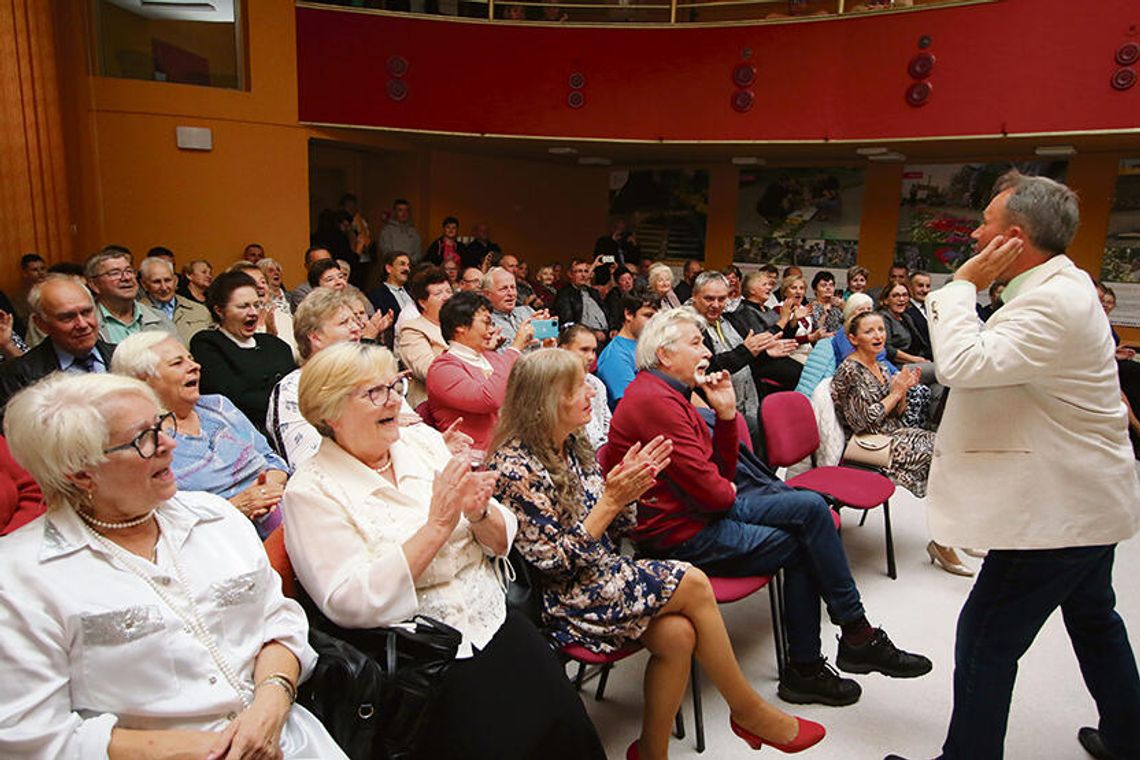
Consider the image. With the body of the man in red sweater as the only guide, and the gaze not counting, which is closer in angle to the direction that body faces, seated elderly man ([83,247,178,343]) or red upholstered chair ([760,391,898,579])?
the red upholstered chair

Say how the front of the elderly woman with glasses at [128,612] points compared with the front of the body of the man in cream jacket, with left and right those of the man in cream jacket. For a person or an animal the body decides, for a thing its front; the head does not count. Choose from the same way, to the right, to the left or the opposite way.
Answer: the opposite way

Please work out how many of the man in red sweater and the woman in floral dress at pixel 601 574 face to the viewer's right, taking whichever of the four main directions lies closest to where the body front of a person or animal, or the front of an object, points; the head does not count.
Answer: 2

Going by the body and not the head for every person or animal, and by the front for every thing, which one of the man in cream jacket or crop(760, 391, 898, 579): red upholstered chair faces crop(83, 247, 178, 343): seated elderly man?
the man in cream jacket

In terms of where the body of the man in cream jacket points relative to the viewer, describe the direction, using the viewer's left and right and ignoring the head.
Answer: facing to the left of the viewer

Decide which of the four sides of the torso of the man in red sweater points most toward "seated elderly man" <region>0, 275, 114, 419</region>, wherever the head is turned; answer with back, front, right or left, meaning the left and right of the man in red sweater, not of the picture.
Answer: back

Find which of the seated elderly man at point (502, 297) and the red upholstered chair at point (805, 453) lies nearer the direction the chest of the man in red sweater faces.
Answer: the red upholstered chair

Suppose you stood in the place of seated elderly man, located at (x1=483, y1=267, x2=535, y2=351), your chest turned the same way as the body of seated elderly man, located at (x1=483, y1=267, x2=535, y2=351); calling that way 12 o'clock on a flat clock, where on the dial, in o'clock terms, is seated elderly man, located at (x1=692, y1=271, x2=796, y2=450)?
seated elderly man, located at (x1=692, y1=271, x2=796, y2=450) is roughly at 11 o'clock from seated elderly man, located at (x1=483, y1=267, x2=535, y2=351).

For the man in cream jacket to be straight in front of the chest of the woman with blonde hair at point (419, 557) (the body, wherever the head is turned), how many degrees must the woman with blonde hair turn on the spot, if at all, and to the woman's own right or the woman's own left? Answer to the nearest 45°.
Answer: approximately 45° to the woman's own left

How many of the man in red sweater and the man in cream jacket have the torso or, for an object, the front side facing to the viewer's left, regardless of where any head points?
1

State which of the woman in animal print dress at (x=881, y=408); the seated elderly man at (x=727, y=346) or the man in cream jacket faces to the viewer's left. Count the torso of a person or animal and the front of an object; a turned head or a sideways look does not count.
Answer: the man in cream jacket

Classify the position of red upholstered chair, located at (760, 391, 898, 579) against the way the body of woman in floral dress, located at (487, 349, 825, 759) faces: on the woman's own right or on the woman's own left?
on the woman's own left

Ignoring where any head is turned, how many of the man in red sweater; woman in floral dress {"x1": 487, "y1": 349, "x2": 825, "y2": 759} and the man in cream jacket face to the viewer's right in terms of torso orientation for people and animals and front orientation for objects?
2
